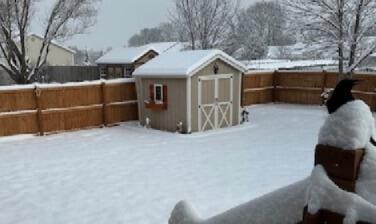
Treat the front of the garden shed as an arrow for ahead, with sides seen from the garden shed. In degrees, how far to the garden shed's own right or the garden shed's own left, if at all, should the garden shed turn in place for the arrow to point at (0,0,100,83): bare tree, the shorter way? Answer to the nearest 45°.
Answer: approximately 180°

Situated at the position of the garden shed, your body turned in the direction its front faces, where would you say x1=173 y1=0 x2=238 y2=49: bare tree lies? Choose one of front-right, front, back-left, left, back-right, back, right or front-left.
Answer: back-left

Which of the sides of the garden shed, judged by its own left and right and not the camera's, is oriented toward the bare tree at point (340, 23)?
left

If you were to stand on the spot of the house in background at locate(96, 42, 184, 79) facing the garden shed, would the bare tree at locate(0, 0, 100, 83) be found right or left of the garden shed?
right

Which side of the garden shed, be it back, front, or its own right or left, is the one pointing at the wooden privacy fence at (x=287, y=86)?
left

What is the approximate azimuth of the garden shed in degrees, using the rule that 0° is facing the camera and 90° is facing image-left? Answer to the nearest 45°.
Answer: approximately 315°

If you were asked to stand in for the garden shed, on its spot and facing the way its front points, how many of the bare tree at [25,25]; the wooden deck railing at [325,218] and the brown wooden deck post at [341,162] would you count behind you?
1

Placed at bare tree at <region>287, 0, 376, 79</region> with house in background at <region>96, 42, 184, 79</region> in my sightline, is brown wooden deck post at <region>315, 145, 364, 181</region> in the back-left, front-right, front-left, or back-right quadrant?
back-left

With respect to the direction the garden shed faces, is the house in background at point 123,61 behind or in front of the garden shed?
behind

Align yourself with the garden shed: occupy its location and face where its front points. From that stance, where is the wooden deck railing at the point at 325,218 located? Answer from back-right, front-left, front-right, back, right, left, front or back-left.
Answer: front-right

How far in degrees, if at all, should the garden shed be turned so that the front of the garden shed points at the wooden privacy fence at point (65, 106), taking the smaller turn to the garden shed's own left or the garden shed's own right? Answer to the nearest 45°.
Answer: approximately 135° to the garden shed's own right

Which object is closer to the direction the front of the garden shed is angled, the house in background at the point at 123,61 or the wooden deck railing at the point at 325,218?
the wooden deck railing
